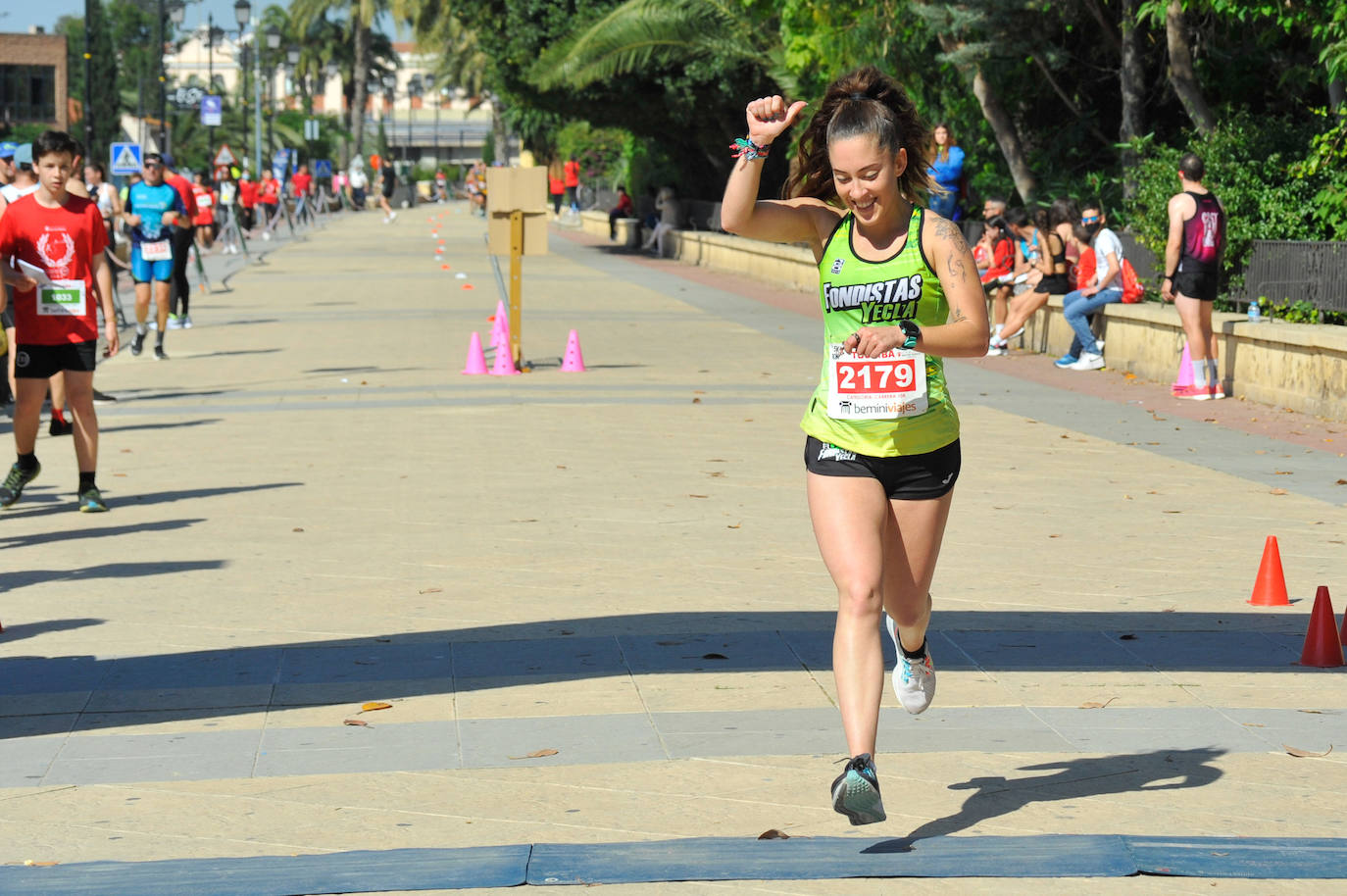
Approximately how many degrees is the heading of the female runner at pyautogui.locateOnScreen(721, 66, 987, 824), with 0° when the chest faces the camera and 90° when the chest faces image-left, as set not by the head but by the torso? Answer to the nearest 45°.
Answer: approximately 0°

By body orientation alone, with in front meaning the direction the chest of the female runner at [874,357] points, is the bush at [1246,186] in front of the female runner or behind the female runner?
behind

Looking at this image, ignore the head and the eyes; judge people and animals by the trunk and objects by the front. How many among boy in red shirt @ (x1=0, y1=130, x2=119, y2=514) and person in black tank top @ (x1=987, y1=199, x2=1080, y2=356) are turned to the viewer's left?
1

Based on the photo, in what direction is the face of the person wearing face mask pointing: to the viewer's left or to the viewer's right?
to the viewer's left

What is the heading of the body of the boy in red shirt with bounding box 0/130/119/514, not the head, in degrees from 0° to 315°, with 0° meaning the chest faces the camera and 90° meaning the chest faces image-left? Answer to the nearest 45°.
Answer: approximately 0°

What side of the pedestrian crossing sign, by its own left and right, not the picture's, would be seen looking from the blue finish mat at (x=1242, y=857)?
front

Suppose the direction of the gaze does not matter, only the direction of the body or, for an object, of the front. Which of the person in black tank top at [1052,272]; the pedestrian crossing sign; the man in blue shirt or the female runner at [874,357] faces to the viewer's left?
the person in black tank top

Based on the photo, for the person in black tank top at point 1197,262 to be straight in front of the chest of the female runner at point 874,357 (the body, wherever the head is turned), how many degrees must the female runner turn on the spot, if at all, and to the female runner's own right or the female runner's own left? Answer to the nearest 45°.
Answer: approximately 180°

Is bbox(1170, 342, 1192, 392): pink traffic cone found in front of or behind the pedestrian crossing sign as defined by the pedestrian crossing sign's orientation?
in front

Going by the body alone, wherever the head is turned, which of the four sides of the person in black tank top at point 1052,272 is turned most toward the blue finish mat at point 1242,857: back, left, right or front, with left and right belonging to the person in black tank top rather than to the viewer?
left

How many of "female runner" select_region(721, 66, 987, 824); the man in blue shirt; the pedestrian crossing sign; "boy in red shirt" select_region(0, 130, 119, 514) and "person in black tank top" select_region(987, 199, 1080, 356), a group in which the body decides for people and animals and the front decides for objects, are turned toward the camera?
4

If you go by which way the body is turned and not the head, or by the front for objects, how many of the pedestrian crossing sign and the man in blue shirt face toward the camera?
2

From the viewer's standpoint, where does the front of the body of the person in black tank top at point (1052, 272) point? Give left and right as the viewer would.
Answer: facing to the left of the viewer
